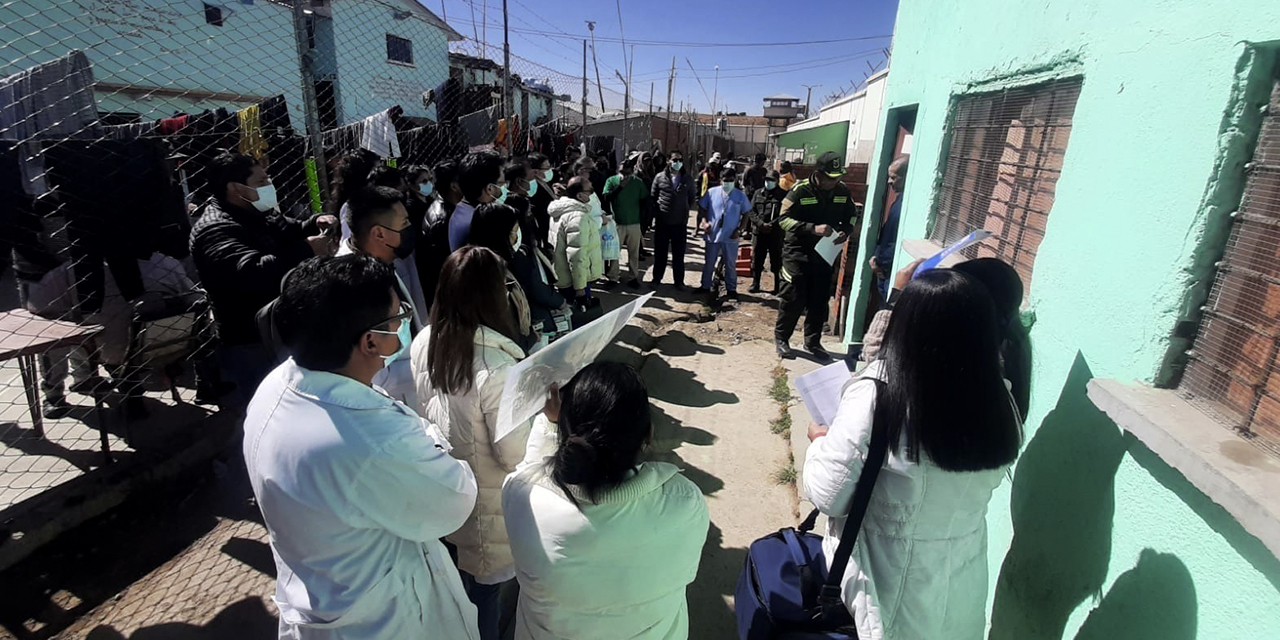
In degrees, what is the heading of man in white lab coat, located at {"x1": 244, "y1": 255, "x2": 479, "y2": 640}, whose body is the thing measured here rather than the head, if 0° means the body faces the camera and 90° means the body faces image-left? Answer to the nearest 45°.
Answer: approximately 225°

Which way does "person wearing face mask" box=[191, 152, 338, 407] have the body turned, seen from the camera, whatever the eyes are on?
to the viewer's right

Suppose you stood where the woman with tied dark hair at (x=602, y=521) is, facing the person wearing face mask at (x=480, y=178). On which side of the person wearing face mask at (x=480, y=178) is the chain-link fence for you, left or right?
left

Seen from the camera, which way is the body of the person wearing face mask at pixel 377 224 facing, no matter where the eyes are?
to the viewer's right

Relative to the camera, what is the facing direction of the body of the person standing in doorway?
to the viewer's left

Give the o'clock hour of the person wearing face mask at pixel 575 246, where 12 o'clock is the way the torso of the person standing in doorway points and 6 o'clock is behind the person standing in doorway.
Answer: The person wearing face mask is roughly at 12 o'clock from the person standing in doorway.

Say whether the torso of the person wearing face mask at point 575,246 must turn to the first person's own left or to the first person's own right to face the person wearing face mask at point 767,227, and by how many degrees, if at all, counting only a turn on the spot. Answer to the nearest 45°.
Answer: approximately 45° to the first person's own left

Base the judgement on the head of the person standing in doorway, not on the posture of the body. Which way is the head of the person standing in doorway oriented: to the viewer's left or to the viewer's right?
to the viewer's left

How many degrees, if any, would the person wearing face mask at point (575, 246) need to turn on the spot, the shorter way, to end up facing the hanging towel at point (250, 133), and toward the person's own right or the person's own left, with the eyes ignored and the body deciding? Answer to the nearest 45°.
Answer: approximately 180°

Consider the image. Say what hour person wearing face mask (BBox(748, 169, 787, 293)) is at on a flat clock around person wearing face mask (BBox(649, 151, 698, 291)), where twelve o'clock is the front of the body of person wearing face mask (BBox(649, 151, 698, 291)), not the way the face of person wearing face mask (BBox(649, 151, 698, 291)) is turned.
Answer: person wearing face mask (BBox(748, 169, 787, 293)) is roughly at 9 o'clock from person wearing face mask (BBox(649, 151, 698, 291)).

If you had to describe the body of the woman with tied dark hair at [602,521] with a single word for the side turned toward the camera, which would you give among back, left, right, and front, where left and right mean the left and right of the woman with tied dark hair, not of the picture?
back

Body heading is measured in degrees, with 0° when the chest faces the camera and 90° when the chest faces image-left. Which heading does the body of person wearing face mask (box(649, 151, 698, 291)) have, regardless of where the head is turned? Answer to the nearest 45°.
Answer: approximately 0°

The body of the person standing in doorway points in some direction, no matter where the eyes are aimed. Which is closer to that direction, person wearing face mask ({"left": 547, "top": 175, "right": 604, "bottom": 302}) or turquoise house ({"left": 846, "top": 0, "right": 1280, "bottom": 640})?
the person wearing face mask
